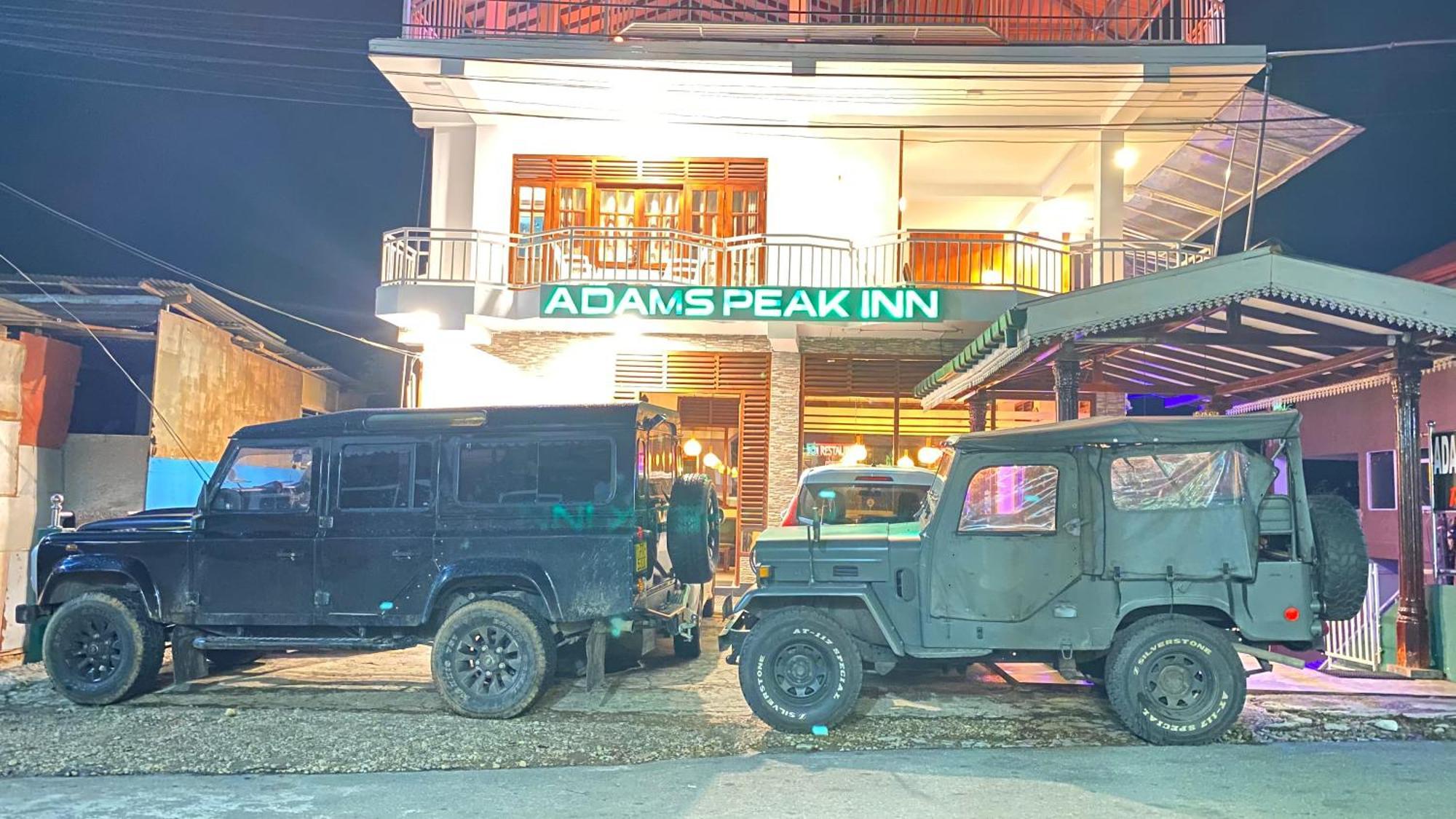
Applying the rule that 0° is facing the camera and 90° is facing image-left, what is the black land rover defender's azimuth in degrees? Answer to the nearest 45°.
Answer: approximately 90°

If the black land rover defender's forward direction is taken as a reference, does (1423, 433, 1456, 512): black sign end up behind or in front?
behind

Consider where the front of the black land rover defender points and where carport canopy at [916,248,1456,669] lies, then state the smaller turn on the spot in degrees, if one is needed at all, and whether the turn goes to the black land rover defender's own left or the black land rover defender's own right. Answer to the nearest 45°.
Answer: approximately 180°

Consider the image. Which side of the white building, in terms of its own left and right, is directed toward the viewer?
front

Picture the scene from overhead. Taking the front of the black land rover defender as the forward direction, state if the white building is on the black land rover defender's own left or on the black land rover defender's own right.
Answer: on the black land rover defender's own right

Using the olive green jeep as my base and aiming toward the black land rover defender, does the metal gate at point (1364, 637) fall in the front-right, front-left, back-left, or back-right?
back-right

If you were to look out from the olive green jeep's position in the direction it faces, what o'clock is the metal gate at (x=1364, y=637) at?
The metal gate is roughly at 4 o'clock from the olive green jeep.

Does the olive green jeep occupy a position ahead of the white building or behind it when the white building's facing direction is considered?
ahead

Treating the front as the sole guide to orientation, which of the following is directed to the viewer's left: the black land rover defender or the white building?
the black land rover defender

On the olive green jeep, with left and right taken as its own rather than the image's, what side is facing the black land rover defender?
front

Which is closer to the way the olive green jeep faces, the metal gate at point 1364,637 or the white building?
the white building

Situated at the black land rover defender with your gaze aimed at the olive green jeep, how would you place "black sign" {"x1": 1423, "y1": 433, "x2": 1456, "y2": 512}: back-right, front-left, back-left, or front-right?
front-left

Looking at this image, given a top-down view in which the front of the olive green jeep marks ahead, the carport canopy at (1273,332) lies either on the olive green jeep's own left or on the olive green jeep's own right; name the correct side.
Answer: on the olive green jeep's own right

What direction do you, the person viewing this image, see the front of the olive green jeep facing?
facing to the left of the viewer

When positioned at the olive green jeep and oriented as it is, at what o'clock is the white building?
The white building is roughly at 2 o'clock from the olive green jeep.

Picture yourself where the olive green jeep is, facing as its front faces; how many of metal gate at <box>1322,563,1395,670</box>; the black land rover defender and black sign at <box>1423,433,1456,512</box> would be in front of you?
1
